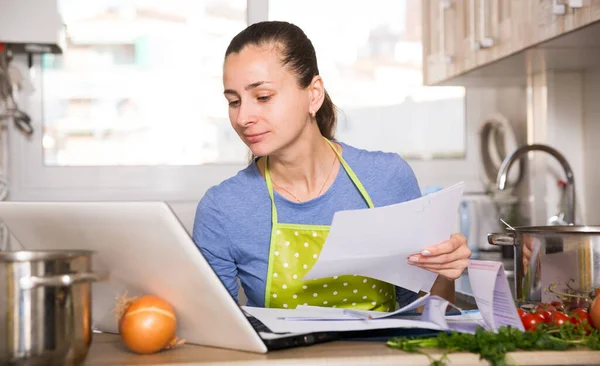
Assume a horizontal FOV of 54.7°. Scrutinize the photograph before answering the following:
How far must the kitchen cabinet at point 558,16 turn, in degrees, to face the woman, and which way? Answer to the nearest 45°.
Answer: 0° — it already faces them

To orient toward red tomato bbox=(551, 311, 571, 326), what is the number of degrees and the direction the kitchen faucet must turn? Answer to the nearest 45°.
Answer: approximately 90° to its left

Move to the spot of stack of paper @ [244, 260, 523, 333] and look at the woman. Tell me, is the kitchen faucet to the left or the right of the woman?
right

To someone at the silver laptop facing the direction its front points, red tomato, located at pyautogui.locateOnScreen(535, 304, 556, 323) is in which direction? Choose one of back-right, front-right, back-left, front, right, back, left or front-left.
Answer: front-right

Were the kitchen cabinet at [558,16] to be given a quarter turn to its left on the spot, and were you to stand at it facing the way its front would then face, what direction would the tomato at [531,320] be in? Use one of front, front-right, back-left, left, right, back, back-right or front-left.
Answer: front-right

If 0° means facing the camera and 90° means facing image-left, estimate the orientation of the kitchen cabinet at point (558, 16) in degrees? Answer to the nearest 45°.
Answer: approximately 45°

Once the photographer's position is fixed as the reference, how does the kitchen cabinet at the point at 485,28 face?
facing the viewer and to the left of the viewer

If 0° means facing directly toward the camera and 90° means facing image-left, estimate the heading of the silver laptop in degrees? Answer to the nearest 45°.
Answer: approximately 225°

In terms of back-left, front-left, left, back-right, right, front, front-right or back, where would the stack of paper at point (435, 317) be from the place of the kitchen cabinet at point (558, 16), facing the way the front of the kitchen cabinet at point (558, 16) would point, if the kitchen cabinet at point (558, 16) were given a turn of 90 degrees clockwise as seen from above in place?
back-left

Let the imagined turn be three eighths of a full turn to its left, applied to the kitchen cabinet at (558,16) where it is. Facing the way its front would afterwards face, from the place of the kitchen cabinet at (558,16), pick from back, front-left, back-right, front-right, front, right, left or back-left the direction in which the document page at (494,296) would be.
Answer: right

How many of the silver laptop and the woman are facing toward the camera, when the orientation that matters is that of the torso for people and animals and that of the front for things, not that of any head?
1

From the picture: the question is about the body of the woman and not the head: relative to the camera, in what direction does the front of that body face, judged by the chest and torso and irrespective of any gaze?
toward the camera

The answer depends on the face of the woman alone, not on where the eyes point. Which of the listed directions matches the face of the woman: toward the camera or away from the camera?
toward the camera

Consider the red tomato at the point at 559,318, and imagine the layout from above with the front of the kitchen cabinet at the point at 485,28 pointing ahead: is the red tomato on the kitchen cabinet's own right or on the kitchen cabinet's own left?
on the kitchen cabinet's own left

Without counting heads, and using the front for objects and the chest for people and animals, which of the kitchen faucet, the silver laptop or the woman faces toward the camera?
the woman

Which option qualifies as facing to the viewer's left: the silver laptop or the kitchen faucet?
the kitchen faucet

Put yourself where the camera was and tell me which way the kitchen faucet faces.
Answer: facing to the left of the viewer

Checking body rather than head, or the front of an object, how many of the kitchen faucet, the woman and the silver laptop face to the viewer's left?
1

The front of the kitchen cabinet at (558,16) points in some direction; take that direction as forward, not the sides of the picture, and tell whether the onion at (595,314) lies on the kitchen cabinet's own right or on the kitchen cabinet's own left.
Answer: on the kitchen cabinet's own left
